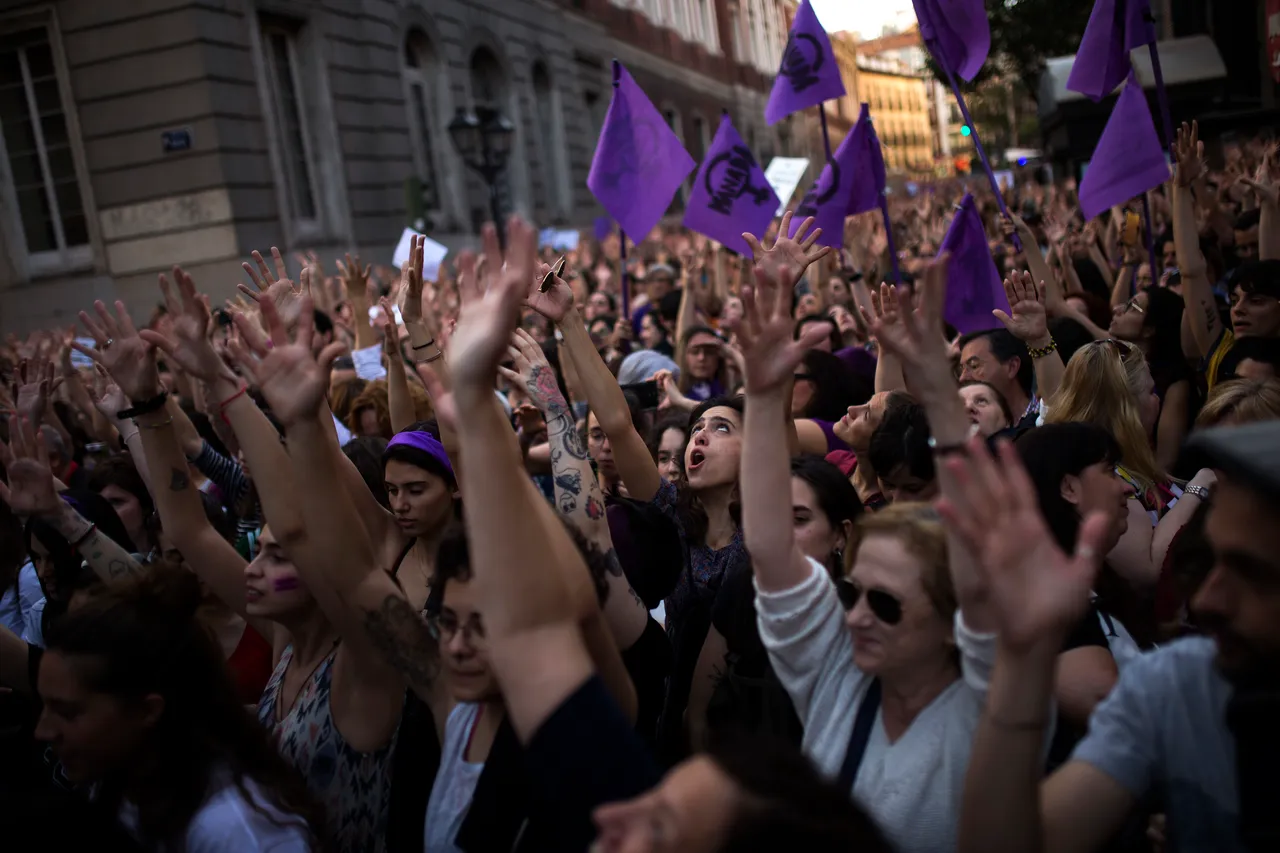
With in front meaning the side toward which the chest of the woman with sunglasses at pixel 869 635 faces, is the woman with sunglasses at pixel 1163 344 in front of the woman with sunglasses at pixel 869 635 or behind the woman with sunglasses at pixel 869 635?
behind

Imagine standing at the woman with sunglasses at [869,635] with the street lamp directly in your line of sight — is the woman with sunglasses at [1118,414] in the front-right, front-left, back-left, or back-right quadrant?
front-right

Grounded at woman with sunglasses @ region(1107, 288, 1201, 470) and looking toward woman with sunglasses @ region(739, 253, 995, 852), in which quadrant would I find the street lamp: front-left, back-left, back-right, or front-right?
back-right

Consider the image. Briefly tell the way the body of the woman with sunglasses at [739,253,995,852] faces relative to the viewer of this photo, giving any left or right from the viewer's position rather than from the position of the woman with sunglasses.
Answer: facing the viewer and to the left of the viewer

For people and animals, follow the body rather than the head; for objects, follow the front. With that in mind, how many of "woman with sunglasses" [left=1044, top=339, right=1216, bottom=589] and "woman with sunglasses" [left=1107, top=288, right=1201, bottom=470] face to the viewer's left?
1

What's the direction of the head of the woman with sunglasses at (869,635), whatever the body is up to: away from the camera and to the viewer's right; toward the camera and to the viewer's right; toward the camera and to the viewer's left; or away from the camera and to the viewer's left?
toward the camera and to the viewer's left

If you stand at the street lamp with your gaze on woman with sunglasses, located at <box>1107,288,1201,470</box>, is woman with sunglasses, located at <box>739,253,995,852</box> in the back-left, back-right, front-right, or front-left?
front-right

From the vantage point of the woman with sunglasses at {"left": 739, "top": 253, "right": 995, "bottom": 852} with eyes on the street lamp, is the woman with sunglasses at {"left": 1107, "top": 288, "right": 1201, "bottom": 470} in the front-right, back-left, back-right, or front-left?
front-right

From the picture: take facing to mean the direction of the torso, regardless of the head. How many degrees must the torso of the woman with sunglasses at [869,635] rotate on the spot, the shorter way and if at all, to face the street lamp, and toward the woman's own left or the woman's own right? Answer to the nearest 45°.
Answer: approximately 135° to the woman's own right
